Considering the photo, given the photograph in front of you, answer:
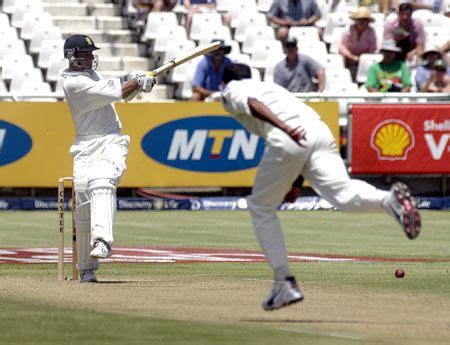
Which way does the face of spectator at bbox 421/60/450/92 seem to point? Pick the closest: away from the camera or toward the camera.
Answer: toward the camera

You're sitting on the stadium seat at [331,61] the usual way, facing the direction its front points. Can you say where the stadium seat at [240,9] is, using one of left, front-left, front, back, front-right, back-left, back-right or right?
back-right

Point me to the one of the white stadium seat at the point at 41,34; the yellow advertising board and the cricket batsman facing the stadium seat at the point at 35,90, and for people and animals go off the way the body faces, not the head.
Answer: the white stadium seat

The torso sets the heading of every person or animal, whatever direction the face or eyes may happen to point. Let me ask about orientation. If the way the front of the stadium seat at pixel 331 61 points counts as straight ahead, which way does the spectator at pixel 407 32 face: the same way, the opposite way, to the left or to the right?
the same way

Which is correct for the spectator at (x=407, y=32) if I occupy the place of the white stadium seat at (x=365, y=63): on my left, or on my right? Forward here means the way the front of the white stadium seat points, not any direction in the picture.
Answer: on my left

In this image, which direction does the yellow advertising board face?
toward the camera

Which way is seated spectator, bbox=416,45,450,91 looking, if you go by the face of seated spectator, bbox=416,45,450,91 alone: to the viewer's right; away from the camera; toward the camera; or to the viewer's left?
toward the camera

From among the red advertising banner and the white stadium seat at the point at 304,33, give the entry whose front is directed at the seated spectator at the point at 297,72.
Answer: the white stadium seat

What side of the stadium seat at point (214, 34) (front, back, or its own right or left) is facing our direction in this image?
front

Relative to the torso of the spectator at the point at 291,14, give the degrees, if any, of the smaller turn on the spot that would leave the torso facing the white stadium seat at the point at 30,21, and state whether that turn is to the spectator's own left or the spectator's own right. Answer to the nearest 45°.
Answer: approximately 90° to the spectator's own right

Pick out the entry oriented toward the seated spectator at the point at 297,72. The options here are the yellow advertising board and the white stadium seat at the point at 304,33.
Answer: the white stadium seat

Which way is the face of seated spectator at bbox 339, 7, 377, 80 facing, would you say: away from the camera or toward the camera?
toward the camera

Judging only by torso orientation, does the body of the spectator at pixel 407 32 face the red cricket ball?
yes

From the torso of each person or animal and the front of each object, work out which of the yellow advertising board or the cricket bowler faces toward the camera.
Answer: the yellow advertising board

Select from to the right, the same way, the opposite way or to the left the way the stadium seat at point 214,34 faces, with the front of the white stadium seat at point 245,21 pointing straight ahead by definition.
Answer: the same way

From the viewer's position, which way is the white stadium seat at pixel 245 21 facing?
facing the viewer

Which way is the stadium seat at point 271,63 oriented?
toward the camera

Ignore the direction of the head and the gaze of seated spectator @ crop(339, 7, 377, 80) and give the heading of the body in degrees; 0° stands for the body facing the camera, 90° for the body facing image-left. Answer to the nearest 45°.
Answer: approximately 0°

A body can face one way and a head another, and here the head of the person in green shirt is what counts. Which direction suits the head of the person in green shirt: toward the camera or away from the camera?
toward the camera

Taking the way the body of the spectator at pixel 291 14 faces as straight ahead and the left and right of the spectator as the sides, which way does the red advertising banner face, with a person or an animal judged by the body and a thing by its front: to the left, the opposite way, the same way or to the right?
the same way

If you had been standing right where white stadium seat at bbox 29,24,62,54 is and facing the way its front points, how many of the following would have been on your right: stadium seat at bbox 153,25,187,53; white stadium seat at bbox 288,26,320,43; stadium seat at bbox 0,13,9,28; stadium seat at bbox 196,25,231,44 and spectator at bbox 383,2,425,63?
1
